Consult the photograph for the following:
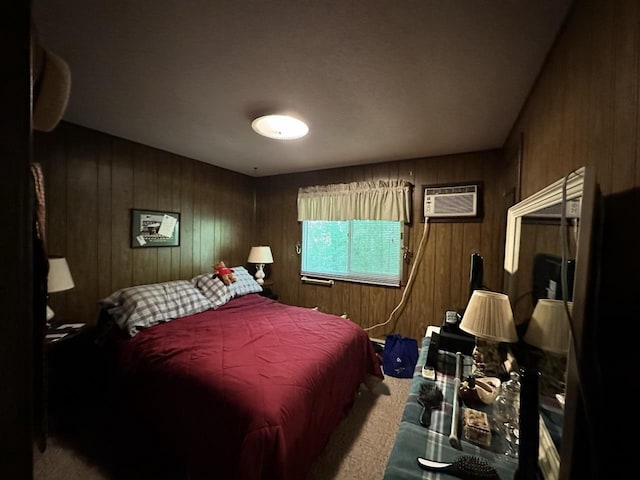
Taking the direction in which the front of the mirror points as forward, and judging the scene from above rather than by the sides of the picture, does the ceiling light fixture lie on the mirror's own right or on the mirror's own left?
on the mirror's own right

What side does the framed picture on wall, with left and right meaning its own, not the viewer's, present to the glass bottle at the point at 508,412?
front

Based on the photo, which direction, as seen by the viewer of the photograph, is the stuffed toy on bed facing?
facing the viewer and to the right of the viewer

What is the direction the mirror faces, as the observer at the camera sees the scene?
facing the viewer and to the left of the viewer

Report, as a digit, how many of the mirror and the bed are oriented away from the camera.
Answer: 0

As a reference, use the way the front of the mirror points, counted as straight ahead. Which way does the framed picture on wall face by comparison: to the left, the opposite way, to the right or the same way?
the opposite way

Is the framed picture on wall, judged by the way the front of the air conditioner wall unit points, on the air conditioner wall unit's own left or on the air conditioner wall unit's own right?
on the air conditioner wall unit's own right

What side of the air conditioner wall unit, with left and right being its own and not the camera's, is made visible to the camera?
front

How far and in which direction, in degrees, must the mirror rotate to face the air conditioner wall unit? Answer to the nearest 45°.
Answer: approximately 90° to its right

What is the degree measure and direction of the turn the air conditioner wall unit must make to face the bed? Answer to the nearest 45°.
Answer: approximately 45° to its right

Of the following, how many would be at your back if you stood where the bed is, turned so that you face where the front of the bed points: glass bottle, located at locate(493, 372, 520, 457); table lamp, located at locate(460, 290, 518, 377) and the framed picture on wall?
1

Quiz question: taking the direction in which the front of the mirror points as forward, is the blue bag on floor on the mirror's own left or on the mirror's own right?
on the mirror's own right

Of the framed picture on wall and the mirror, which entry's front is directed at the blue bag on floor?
the framed picture on wall

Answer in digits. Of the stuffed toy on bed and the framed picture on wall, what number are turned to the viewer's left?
0
